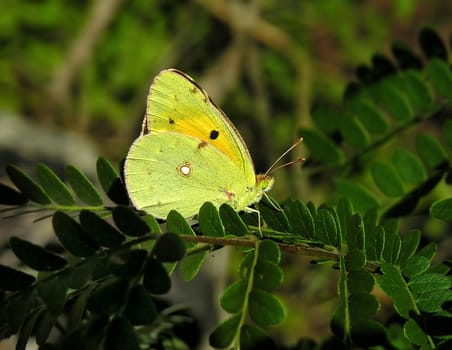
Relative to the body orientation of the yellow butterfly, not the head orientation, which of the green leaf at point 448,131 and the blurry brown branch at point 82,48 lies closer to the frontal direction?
the green leaf

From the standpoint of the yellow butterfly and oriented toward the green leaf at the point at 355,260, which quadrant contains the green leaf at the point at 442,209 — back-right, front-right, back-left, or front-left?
front-left

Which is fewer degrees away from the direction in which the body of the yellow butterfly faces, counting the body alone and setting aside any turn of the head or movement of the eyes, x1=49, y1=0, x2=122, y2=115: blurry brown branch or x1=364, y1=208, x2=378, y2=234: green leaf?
the green leaf

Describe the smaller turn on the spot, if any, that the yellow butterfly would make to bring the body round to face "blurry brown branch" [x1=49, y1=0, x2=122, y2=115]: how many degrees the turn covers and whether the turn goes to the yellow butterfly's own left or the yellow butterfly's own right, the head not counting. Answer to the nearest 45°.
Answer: approximately 90° to the yellow butterfly's own left

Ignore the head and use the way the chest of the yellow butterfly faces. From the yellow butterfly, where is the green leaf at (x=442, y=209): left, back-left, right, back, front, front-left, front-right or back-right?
front-right

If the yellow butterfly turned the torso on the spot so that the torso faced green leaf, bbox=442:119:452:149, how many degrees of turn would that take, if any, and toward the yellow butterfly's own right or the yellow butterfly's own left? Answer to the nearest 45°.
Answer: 0° — it already faces it

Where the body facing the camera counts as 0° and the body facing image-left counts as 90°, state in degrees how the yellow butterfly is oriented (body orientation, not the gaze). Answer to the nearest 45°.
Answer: approximately 270°
